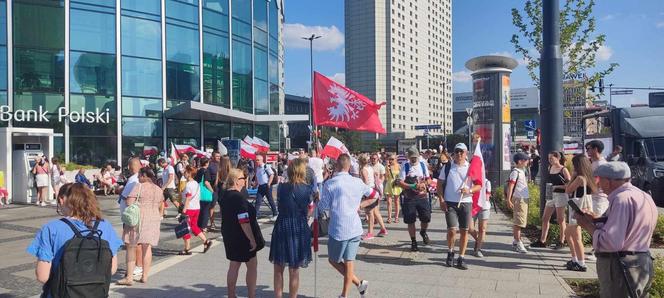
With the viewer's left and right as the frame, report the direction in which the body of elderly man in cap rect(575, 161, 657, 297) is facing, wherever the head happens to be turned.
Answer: facing away from the viewer and to the left of the viewer

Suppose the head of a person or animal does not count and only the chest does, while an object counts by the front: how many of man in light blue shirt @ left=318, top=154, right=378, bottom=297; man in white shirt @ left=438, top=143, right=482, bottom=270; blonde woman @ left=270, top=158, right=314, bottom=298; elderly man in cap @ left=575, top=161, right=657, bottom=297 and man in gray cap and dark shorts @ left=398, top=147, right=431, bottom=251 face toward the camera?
2

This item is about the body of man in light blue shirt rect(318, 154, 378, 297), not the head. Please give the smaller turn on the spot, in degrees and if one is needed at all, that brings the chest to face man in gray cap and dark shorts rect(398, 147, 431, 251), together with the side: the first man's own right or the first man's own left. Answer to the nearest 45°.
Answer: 0° — they already face them

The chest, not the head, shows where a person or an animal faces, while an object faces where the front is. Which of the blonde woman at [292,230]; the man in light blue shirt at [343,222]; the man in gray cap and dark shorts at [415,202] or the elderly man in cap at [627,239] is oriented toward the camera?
the man in gray cap and dark shorts at [415,202]

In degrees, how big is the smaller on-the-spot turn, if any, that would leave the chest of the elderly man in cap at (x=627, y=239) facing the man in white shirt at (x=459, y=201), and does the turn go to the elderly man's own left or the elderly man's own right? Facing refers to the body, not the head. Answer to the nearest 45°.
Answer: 0° — they already face them

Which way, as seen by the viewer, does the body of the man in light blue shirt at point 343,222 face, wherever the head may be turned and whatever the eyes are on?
away from the camera

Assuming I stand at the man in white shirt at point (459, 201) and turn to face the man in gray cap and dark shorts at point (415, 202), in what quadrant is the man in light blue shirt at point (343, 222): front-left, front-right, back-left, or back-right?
back-left

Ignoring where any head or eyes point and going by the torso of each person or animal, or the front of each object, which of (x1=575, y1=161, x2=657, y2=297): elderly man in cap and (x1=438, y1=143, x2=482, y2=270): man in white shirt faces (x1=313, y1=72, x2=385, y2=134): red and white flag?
the elderly man in cap

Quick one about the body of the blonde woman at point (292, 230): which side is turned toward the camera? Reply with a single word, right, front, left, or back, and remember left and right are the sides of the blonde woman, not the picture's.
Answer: back

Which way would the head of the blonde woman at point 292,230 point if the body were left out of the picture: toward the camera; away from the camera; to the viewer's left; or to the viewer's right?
away from the camera
